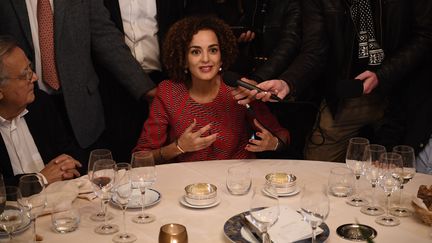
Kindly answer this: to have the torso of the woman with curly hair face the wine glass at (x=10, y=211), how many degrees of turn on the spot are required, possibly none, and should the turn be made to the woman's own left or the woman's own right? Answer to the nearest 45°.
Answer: approximately 45° to the woman's own right

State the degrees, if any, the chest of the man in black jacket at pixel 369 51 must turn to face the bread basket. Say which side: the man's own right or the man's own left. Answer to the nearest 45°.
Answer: approximately 45° to the man's own left

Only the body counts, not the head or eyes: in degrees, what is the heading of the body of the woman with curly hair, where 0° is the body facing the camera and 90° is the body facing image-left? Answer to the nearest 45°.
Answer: approximately 0°

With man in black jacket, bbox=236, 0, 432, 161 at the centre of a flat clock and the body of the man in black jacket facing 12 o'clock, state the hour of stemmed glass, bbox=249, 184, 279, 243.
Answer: The stemmed glass is roughly at 11 o'clock from the man in black jacket.

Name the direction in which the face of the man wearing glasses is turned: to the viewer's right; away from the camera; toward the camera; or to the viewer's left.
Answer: to the viewer's right

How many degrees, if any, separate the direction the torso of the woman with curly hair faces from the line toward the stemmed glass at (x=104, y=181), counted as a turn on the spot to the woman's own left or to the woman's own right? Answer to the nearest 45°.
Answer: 0° — they already face it

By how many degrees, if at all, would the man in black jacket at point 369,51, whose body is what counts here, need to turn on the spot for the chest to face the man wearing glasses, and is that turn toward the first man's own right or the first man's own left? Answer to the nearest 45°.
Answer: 0° — they already face them

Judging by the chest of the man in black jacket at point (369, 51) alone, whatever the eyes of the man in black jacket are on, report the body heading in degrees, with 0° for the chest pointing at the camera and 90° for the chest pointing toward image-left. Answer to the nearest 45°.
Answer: approximately 45°

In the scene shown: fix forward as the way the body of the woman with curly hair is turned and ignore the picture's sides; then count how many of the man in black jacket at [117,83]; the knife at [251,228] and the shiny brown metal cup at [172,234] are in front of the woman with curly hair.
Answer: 2
